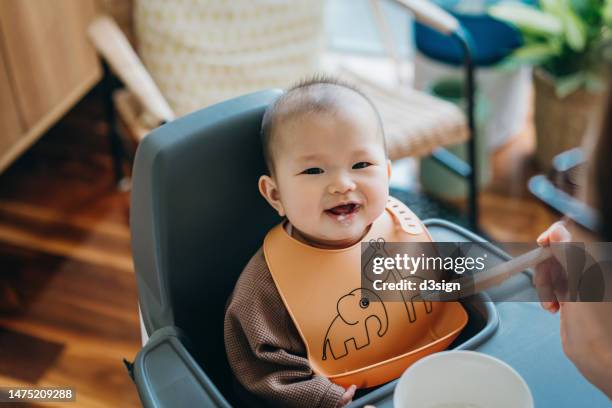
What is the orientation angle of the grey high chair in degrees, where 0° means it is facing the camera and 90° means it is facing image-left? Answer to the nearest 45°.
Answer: approximately 315°

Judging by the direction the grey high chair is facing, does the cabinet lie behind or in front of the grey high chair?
behind

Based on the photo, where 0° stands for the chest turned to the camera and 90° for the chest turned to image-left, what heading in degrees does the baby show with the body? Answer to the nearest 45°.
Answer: approximately 315°

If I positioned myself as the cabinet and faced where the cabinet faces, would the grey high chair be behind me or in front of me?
in front

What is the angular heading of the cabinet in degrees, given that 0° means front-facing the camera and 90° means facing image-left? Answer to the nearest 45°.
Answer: approximately 315°

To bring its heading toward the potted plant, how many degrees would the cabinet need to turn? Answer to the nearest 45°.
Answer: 0° — it already faces it

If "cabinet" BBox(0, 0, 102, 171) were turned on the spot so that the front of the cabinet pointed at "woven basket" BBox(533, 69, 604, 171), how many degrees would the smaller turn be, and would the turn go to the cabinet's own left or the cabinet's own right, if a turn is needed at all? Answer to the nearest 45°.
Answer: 0° — it already faces it

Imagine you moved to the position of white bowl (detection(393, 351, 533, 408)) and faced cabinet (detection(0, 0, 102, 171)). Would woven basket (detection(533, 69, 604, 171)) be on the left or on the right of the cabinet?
right

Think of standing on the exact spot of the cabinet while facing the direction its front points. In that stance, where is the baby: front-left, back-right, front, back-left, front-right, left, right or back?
front-right
